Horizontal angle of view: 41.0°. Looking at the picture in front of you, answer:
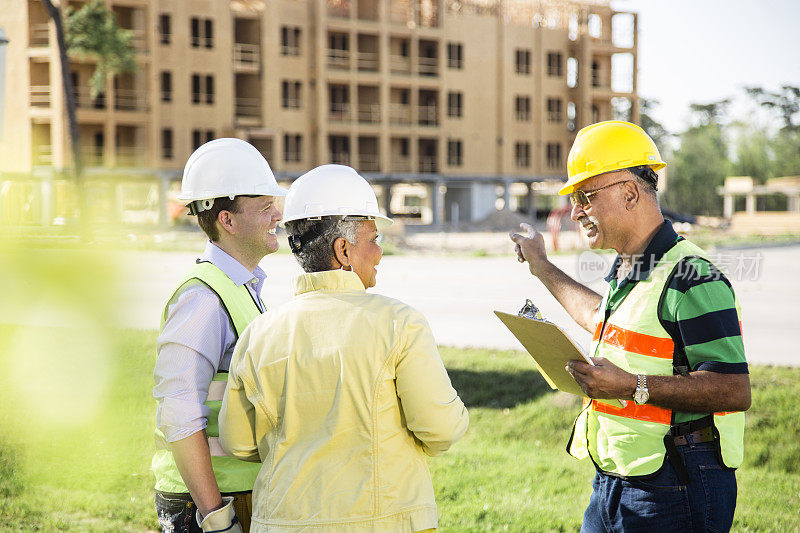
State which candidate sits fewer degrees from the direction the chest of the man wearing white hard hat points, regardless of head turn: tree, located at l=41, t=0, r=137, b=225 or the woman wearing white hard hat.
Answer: the woman wearing white hard hat

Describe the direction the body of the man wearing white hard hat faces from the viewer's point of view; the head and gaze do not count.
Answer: to the viewer's right

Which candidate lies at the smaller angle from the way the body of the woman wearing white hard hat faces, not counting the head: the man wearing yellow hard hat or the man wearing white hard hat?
the man wearing yellow hard hat

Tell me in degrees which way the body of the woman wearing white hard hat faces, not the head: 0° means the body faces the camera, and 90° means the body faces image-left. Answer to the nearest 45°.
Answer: approximately 225°

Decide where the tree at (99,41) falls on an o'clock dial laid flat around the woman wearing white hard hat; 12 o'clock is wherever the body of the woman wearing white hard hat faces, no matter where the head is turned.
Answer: The tree is roughly at 10 o'clock from the woman wearing white hard hat.

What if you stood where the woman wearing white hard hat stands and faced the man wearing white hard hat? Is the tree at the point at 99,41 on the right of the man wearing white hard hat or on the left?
right

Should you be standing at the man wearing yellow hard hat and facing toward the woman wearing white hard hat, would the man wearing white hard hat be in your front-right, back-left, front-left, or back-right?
front-right

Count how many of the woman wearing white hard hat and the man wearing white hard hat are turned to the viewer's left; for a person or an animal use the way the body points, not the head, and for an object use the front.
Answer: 0

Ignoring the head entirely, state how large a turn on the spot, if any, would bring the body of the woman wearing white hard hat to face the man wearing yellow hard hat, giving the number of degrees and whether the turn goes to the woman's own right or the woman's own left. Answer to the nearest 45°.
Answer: approximately 45° to the woman's own right

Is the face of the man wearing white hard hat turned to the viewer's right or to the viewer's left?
to the viewer's right

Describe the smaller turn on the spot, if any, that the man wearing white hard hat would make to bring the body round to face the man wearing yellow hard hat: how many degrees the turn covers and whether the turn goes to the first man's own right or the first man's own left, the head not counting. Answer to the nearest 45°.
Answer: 0° — they already face them

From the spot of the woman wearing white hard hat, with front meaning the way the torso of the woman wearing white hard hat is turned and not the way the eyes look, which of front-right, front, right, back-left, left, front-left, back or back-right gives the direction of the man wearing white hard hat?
left
